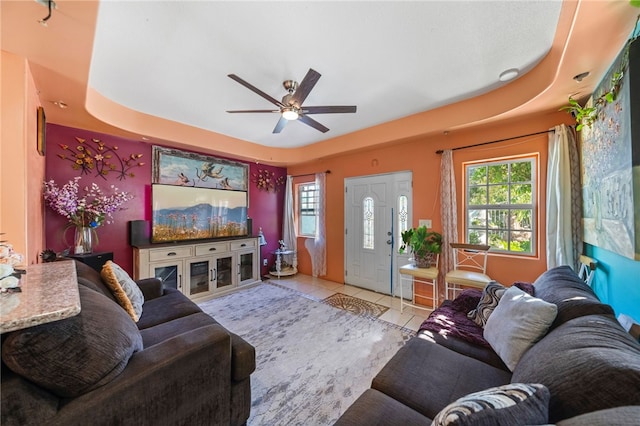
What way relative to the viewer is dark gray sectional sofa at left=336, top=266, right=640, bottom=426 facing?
to the viewer's left

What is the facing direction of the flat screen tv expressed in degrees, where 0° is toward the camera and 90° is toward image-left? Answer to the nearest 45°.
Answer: approximately 315°

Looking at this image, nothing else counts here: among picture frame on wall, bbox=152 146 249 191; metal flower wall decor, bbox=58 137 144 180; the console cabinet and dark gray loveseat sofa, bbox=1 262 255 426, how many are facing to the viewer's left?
0

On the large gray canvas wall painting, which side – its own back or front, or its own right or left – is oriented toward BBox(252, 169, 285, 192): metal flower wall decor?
front

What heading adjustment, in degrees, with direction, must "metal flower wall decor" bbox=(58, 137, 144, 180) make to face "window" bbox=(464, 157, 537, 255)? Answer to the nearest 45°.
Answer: approximately 45° to its left

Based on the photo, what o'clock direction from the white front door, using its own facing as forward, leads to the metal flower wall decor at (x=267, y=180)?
The metal flower wall decor is roughly at 2 o'clock from the white front door.

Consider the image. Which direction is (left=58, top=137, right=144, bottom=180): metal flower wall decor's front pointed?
toward the camera

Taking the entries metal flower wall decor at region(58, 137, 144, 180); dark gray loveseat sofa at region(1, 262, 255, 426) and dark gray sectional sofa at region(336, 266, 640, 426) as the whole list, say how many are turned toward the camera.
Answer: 1

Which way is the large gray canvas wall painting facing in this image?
to the viewer's left

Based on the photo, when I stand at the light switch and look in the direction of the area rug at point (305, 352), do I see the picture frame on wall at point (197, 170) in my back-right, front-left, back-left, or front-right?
front-right

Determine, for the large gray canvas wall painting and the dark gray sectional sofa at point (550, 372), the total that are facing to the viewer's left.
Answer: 2

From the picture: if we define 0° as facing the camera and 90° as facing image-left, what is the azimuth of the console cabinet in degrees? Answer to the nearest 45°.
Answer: approximately 315°

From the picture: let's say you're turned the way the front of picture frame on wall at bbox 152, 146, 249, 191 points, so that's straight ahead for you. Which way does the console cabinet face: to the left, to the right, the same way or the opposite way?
the same way

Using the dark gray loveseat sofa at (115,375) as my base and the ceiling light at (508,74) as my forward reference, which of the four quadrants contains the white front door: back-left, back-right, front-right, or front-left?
front-left
